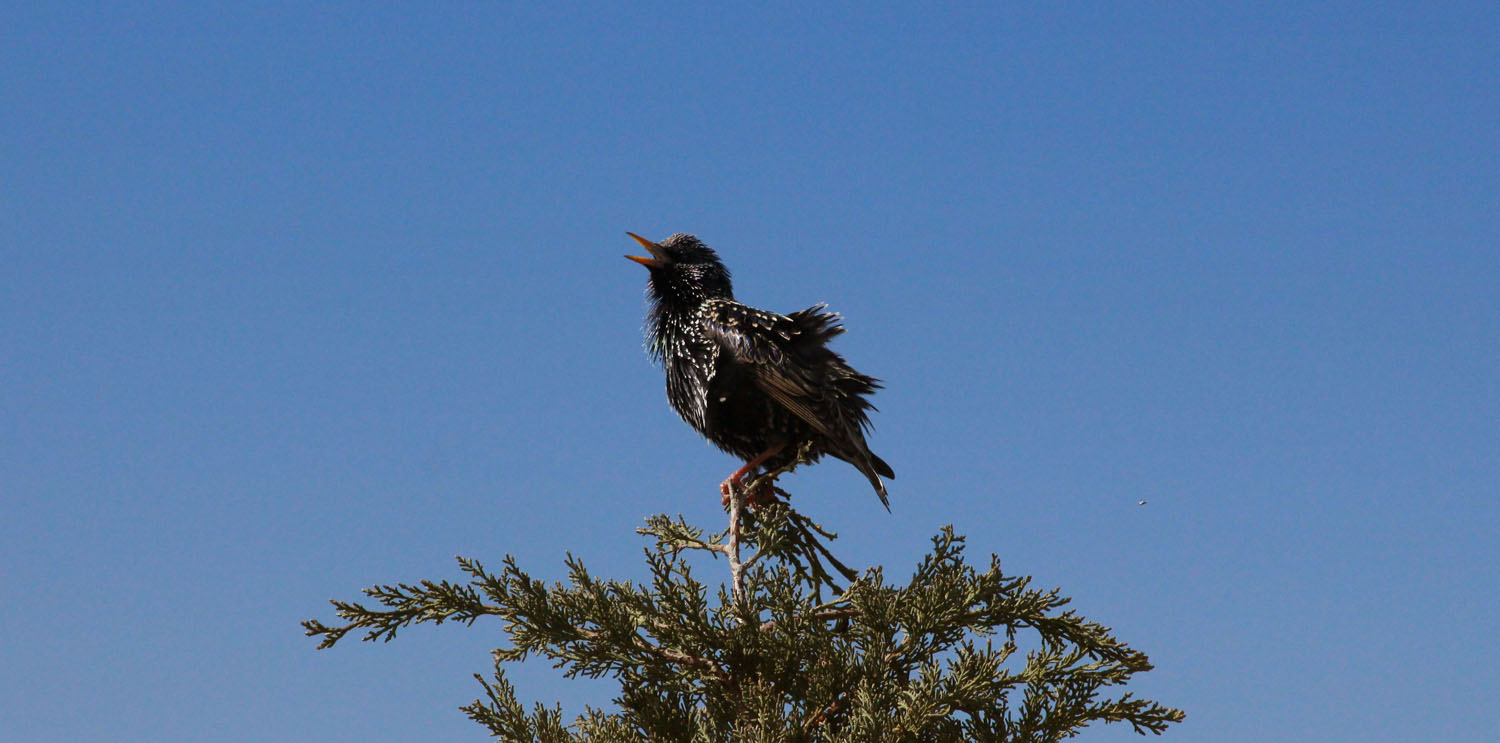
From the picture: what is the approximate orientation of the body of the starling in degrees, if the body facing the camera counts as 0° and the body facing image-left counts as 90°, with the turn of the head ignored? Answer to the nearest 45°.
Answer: approximately 90°
